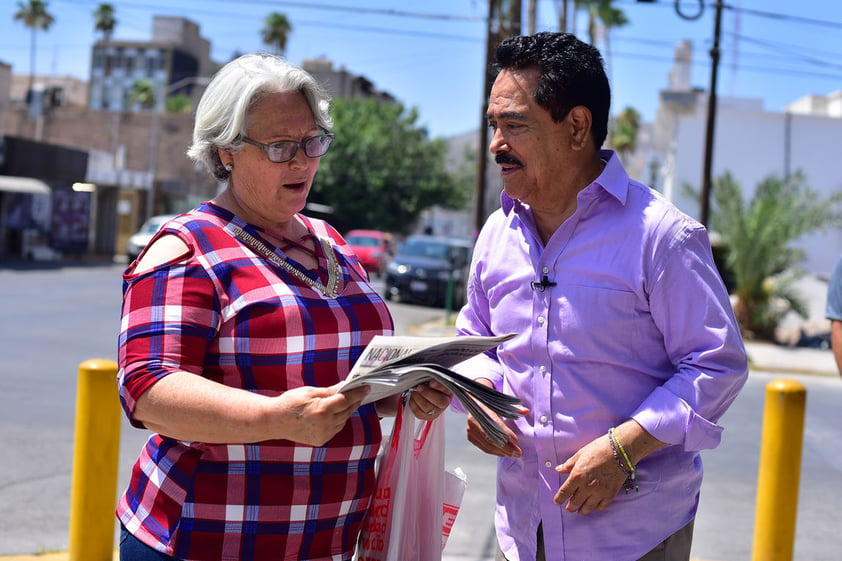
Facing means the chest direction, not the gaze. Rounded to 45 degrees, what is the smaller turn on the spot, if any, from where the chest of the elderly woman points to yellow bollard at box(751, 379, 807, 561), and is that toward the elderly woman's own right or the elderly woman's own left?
approximately 90° to the elderly woman's own left

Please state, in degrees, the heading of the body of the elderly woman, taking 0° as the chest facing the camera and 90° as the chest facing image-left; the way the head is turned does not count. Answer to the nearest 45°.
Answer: approximately 315°

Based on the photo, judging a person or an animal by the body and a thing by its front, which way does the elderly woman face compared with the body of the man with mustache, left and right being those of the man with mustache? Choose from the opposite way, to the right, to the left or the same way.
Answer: to the left

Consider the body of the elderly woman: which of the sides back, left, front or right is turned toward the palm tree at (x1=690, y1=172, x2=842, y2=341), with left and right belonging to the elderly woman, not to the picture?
left

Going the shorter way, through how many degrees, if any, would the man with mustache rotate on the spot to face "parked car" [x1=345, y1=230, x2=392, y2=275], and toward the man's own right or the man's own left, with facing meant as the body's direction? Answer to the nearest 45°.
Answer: approximately 135° to the man's own right

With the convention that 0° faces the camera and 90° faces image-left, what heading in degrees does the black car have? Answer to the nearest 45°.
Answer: approximately 45°

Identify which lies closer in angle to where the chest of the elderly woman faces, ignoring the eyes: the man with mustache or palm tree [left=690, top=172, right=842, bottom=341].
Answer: the man with mustache

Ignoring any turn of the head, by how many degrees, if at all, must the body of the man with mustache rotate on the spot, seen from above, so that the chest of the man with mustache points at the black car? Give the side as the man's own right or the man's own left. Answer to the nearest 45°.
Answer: approximately 135° to the man's own right
